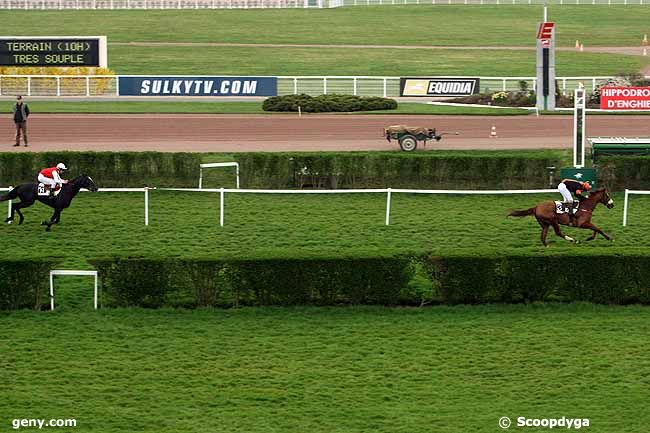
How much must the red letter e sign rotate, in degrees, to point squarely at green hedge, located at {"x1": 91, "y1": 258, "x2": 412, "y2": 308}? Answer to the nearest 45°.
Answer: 0° — it already faces it

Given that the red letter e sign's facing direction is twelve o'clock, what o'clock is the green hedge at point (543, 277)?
The green hedge is roughly at 12 o'clock from the red letter e sign.

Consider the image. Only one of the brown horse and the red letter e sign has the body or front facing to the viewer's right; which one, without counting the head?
the brown horse

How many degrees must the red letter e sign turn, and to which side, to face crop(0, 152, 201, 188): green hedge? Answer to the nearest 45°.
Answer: approximately 45° to its right

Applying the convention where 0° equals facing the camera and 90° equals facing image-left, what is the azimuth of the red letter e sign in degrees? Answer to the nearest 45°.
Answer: approximately 0°

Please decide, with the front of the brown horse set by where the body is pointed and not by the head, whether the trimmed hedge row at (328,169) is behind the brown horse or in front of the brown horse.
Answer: behind

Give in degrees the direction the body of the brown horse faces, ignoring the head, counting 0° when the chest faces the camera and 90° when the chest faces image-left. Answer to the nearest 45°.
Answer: approximately 270°

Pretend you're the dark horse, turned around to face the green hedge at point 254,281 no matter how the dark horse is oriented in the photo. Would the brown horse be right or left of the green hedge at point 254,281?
left

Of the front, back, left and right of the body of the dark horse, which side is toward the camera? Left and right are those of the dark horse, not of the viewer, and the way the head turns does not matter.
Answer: right

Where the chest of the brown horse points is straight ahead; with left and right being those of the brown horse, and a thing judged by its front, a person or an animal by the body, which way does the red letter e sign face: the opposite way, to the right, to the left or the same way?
to the right
